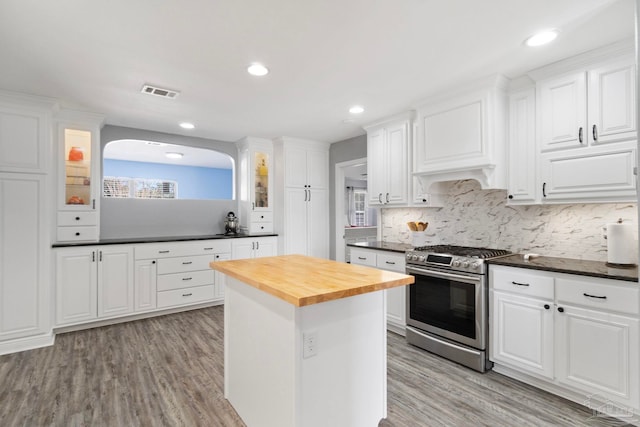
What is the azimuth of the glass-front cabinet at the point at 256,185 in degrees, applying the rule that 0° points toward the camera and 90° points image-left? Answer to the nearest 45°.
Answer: approximately 315°

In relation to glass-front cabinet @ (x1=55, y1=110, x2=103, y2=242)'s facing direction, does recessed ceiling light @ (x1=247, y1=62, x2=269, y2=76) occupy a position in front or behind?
in front

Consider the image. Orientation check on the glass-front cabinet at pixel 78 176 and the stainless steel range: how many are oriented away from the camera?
0

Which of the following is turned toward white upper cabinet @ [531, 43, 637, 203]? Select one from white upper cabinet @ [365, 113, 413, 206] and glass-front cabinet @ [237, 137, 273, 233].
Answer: the glass-front cabinet

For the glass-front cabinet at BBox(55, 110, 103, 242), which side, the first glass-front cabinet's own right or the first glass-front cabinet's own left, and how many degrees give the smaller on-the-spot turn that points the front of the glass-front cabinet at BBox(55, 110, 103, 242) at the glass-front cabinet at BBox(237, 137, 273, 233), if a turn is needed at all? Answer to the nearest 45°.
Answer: approximately 90° to the first glass-front cabinet's own left

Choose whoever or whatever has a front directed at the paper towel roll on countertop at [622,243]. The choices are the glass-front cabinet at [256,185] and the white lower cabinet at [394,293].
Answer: the glass-front cabinet

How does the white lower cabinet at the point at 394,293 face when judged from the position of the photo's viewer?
facing the viewer and to the left of the viewer

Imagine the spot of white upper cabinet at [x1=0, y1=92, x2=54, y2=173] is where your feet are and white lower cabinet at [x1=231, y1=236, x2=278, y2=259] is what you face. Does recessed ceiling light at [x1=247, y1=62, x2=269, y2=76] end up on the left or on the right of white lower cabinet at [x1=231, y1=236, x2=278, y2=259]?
right

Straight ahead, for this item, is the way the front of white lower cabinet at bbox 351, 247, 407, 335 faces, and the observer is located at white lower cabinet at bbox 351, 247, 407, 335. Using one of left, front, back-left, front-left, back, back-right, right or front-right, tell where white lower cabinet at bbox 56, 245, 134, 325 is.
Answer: front-right

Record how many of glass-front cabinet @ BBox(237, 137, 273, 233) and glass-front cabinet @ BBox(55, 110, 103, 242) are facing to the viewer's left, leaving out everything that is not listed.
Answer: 0

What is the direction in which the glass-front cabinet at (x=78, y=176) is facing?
toward the camera

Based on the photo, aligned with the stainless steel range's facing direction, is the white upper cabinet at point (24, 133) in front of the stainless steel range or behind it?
in front

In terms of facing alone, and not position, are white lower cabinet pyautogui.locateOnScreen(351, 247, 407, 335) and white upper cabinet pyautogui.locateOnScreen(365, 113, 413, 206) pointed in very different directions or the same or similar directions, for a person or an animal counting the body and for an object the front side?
same or similar directions

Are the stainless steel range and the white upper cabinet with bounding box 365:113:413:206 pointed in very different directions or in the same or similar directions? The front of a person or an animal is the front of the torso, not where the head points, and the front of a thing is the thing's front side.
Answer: same or similar directions
